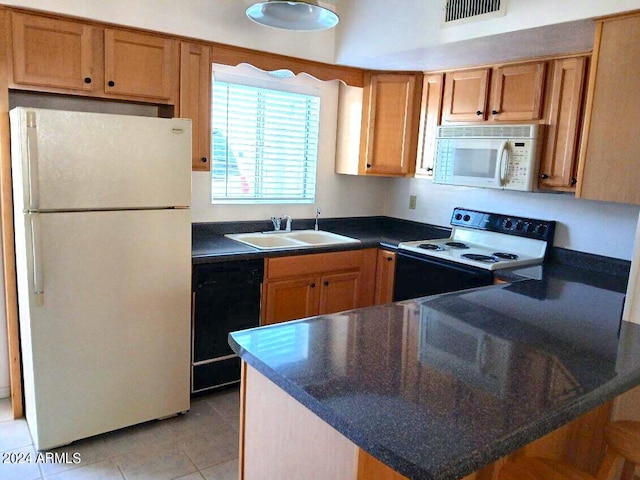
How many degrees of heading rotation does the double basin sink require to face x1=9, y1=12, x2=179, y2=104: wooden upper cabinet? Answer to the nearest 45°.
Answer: approximately 90° to its right

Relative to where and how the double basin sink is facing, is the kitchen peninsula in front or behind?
in front

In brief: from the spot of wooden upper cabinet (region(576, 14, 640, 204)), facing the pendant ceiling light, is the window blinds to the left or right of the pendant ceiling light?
right

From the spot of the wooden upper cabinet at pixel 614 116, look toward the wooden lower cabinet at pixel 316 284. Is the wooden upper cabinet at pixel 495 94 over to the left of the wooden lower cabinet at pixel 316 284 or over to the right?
right
